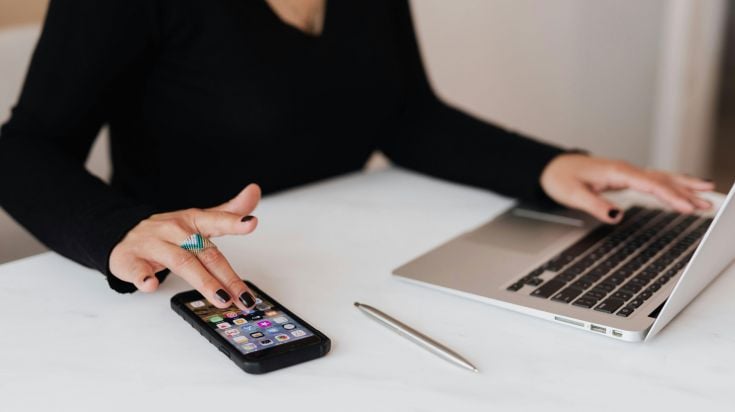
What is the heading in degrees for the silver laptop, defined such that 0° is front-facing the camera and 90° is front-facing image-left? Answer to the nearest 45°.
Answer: approximately 135°
